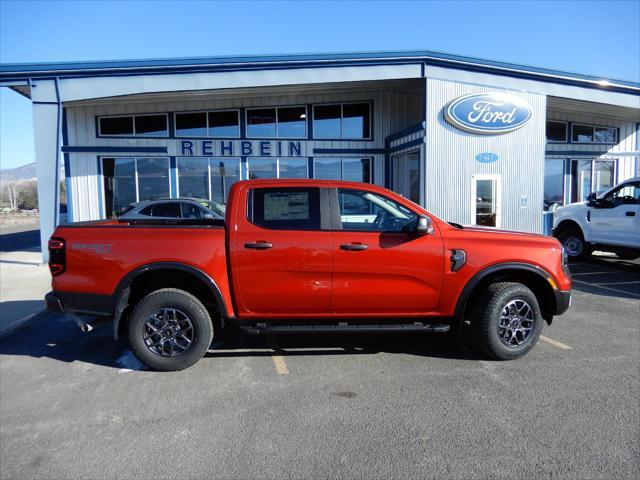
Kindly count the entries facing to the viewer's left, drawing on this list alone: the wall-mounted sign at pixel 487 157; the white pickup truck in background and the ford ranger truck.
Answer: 1

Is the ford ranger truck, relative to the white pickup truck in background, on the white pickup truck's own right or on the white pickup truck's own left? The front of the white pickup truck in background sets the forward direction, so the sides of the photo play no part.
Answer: on the white pickup truck's own left

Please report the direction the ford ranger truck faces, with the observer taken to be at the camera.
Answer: facing to the right of the viewer

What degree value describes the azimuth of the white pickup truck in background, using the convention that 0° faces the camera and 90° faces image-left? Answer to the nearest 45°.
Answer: approximately 90°

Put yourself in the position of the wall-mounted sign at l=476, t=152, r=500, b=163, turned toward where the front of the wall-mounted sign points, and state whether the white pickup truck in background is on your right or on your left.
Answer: on your left

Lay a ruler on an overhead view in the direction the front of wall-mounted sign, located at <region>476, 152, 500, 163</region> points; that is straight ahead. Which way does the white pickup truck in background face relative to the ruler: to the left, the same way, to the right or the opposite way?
to the right

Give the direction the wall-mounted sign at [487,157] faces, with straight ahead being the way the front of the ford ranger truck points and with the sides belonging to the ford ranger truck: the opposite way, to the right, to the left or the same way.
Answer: to the right

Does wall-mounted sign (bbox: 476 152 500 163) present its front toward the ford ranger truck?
yes

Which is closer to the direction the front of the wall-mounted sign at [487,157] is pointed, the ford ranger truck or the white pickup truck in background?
the ford ranger truck

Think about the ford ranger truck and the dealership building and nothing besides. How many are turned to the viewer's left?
0

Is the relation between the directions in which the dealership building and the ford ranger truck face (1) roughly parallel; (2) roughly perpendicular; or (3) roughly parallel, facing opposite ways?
roughly perpendicular

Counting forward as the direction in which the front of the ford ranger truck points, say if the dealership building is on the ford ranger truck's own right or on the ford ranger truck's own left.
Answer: on the ford ranger truck's own left

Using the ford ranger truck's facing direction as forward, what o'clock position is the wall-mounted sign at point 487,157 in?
The wall-mounted sign is roughly at 10 o'clock from the ford ranger truck.

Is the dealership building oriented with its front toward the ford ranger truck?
yes
